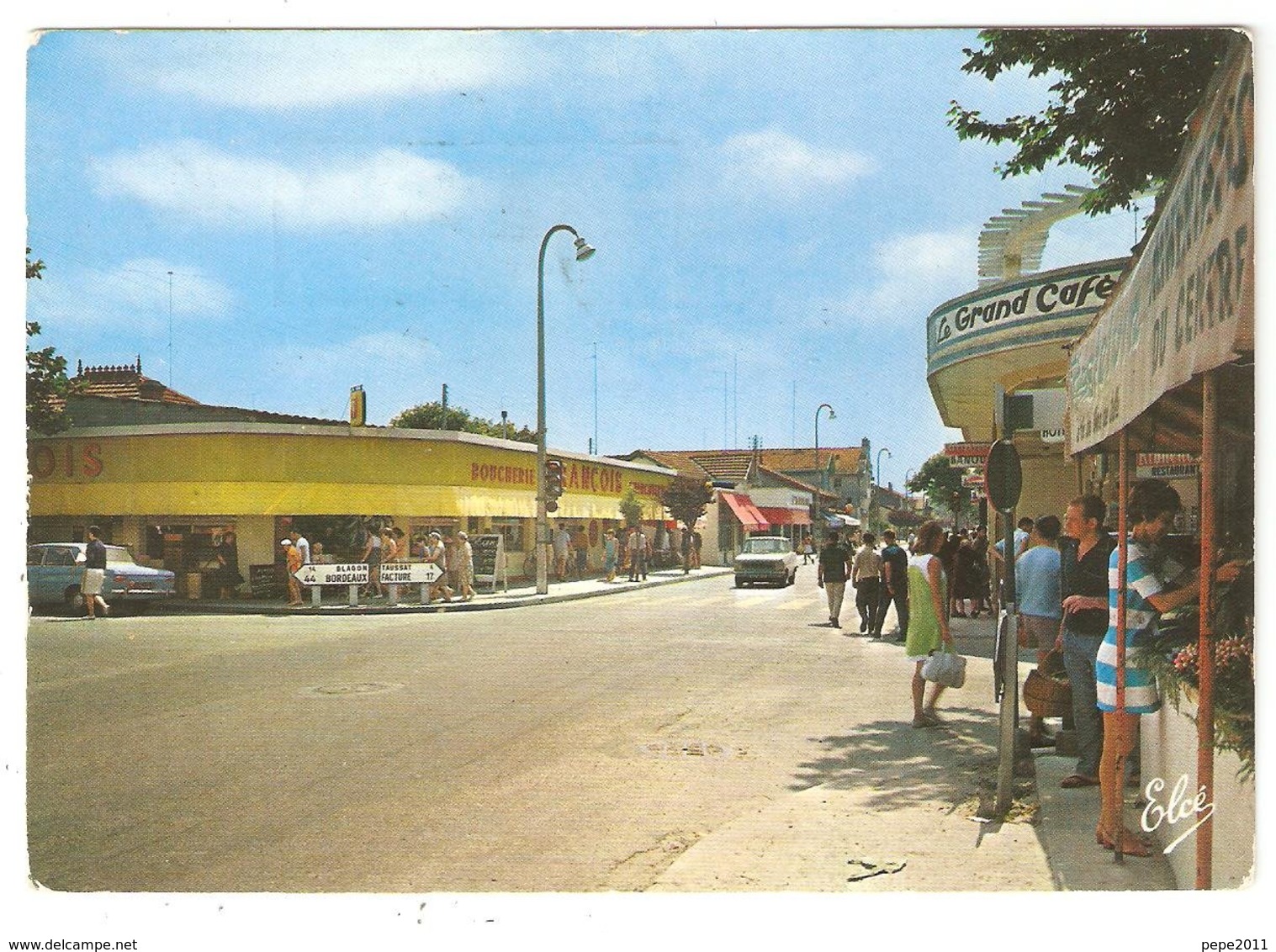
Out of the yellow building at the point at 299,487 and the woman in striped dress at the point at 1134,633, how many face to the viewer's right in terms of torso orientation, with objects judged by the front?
1

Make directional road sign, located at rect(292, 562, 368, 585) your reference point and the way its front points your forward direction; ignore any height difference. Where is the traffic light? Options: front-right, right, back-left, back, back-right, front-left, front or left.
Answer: back-left

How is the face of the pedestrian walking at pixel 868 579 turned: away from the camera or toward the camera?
away from the camera

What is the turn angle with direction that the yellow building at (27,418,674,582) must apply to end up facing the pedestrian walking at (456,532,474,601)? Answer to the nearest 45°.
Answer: approximately 45° to its left

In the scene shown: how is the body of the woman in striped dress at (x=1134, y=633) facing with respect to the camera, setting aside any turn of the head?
to the viewer's right

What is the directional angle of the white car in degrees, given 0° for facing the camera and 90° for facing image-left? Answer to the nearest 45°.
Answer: approximately 0°

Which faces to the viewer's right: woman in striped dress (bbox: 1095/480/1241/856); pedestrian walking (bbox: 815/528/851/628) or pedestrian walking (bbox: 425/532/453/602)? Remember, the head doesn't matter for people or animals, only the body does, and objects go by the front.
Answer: the woman in striped dress

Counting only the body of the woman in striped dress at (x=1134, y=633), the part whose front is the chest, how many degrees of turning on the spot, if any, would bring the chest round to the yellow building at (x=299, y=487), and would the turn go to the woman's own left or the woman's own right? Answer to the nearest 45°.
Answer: approximately 135° to the woman's own left

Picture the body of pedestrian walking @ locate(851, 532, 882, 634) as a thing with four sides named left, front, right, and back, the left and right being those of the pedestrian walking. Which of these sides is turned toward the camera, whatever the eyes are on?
back

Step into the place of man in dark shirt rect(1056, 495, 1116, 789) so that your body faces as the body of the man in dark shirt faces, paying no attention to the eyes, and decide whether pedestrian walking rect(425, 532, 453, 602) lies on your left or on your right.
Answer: on your right

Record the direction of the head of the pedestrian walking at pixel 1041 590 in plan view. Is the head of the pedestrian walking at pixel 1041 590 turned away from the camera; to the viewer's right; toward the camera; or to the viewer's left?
away from the camera

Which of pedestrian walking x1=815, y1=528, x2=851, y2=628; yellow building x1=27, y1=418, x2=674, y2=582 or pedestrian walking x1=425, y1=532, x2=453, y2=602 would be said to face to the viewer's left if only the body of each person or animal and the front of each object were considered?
pedestrian walking x1=425, y1=532, x2=453, y2=602
